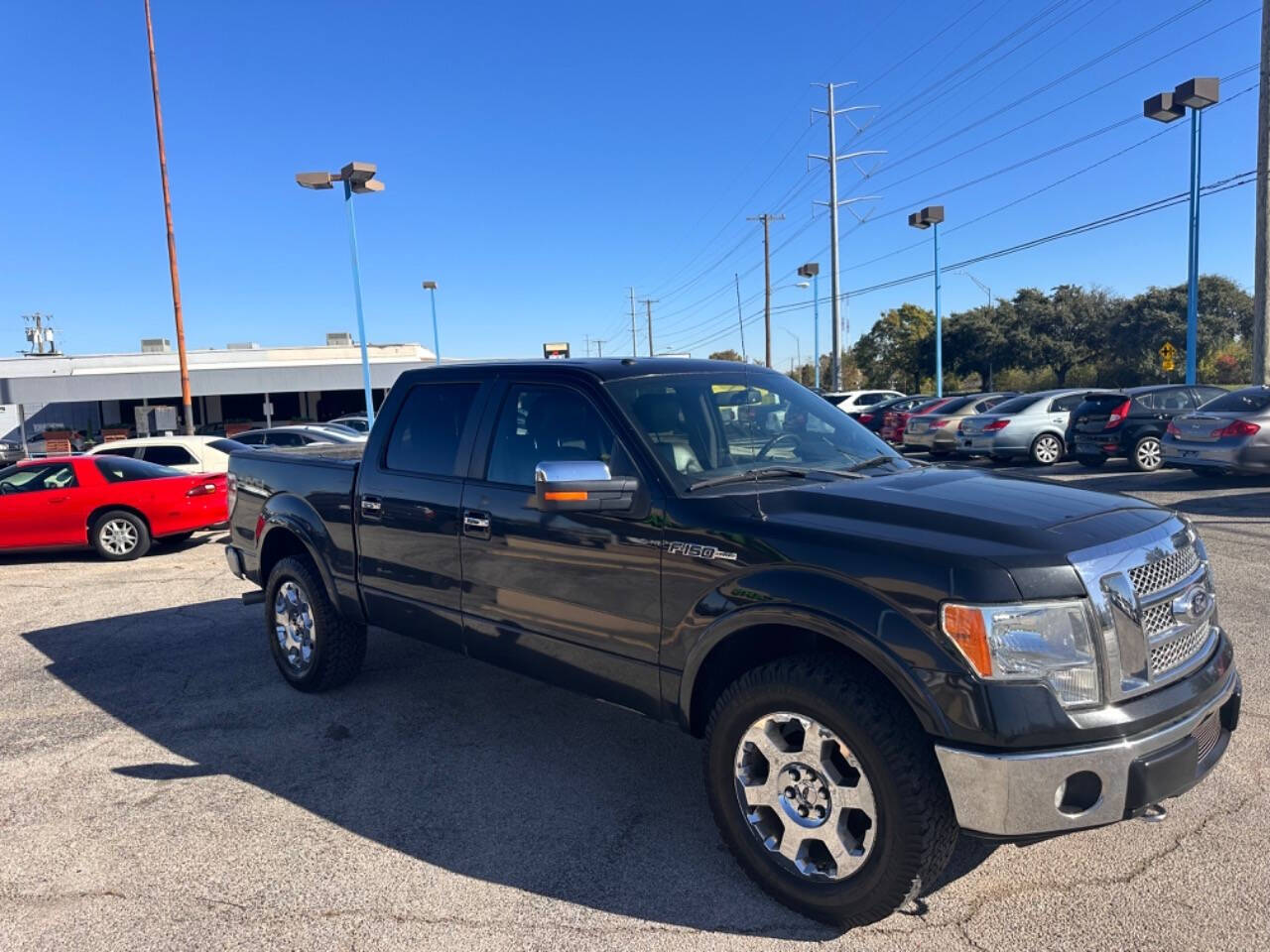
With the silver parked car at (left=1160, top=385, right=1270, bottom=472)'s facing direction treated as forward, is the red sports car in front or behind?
behind

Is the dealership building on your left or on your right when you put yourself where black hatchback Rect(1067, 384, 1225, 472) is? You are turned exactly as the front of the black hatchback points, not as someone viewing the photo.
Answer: on your left

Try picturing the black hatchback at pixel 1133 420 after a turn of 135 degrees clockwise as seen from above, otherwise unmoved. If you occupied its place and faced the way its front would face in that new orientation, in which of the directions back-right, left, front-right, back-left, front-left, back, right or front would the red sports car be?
front-right

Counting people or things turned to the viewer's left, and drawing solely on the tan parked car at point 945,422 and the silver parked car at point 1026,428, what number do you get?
0

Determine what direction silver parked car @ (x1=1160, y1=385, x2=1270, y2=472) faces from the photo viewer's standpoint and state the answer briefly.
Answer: facing away from the viewer and to the right of the viewer

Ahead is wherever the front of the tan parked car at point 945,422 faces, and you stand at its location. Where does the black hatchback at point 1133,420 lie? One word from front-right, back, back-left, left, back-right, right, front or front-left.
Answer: right

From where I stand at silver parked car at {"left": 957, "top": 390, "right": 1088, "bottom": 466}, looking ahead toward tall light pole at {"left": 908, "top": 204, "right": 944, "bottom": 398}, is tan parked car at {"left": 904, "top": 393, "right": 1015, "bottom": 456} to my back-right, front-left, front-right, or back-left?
front-left

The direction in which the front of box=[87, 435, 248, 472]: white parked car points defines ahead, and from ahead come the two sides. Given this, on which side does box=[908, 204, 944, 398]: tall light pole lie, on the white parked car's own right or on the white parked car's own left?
on the white parked car's own right

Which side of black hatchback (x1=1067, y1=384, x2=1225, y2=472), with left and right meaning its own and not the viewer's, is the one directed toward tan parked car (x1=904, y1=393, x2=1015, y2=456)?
left

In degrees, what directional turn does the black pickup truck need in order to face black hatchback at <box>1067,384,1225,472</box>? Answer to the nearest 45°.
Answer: approximately 90° to its left

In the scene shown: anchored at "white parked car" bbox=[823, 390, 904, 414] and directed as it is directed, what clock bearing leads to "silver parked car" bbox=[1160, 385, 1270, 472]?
The silver parked car is roughly at 4 o'clock from the white parked car.

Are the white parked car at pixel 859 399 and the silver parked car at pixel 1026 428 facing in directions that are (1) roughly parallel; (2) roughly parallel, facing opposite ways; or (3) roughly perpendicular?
roughly parallel

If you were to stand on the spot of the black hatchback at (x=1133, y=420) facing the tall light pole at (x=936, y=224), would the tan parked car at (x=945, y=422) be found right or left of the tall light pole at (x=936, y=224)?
left

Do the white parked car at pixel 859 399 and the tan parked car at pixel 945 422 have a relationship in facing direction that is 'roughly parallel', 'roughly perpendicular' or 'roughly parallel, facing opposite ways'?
roughly parallel

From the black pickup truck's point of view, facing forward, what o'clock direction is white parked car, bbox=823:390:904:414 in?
The white parked car is roughly at 8 o'clock from the black pickup truck.

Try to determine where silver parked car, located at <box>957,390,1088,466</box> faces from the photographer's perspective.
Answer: facing away from the viewer and to the right of the viewer

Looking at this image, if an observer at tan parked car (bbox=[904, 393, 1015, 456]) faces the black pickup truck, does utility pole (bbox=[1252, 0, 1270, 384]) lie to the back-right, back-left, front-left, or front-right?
back-left
